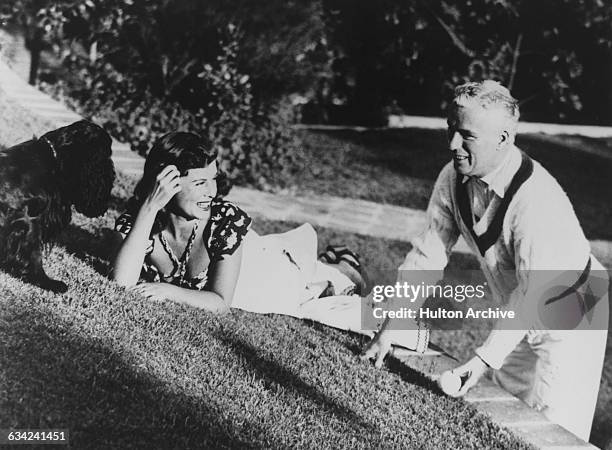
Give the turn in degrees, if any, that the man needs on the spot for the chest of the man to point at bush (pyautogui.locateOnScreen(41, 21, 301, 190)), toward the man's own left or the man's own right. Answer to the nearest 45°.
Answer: approximately 90° to the man's own right

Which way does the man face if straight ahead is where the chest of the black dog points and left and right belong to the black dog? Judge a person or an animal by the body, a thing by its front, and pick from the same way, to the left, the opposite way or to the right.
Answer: the opposite way

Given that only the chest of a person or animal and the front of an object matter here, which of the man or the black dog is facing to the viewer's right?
the black dog

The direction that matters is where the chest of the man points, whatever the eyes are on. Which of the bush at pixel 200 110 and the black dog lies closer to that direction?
the black dog

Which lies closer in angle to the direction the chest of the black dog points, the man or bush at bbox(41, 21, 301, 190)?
the man

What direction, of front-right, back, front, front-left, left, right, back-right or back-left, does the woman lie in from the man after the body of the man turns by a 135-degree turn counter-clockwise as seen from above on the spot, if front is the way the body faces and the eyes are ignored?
back

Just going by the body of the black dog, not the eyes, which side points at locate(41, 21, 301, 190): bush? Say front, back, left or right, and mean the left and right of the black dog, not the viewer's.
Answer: left

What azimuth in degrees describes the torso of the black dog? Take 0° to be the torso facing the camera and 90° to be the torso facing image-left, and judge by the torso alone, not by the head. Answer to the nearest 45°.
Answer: approximately 270°

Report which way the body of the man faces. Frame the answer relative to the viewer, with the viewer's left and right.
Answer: facing the viewer and to the left of the viewer

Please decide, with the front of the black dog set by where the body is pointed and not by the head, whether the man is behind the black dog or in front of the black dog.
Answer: in front

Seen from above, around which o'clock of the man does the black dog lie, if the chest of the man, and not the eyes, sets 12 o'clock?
The black dog is roughly at 1 o'clock from the man.

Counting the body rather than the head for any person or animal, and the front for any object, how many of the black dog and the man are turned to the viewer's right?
1
